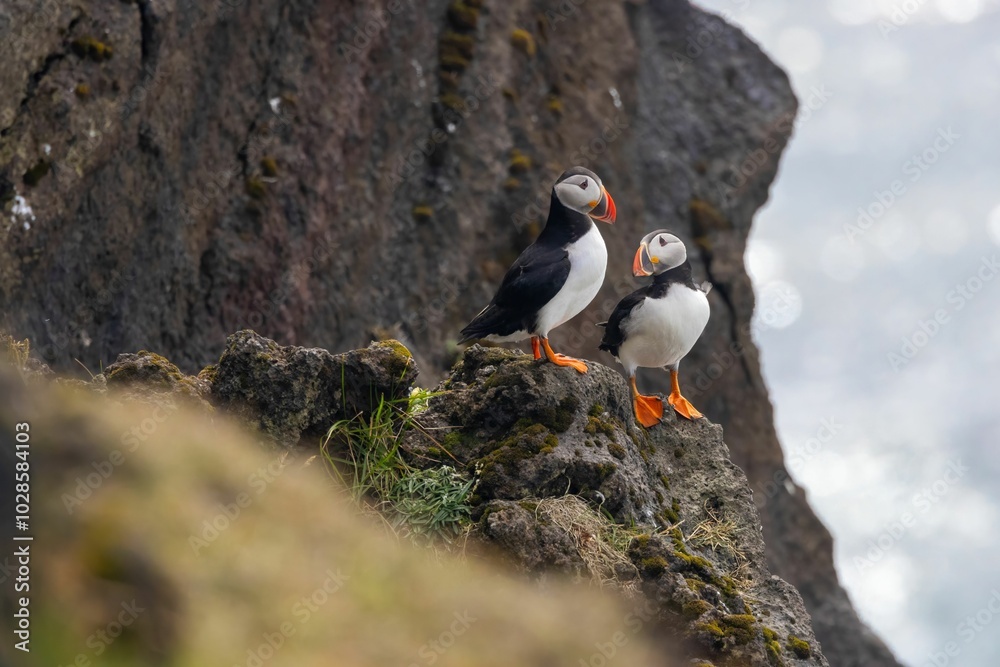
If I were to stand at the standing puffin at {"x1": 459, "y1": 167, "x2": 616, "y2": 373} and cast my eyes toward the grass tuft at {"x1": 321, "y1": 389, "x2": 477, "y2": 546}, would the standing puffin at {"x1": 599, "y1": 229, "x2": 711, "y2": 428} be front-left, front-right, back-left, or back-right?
back-left

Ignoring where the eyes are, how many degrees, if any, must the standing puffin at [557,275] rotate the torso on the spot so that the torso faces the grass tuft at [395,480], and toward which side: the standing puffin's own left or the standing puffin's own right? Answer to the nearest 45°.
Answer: approximately 90° to the standing puffin's own right

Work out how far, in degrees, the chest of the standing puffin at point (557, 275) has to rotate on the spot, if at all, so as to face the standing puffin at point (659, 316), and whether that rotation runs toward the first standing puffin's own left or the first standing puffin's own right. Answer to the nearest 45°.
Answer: approximately 45° to the first standing puffin's own left

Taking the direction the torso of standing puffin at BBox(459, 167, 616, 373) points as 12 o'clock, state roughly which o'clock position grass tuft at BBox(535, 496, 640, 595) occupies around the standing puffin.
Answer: The grass tuft is roughly at 2 o'clock from the standing puffin.

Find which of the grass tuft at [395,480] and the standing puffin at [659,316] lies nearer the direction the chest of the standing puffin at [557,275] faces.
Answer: the standing puffin

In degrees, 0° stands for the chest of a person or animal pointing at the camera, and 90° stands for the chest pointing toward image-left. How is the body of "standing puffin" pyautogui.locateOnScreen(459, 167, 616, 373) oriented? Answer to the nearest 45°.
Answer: approximately 270°
